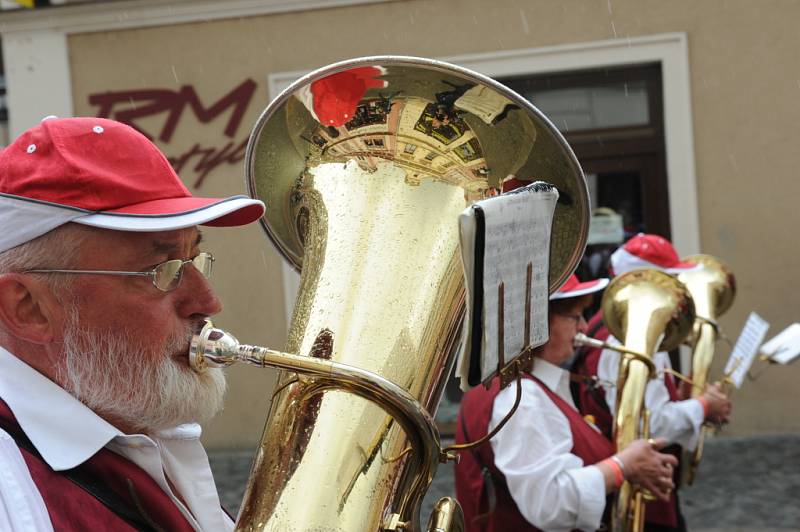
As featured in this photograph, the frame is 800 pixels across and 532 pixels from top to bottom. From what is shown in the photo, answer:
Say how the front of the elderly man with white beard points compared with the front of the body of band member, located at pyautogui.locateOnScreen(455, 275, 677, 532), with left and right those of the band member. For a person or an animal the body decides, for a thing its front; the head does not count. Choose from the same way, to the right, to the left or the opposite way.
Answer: the same way

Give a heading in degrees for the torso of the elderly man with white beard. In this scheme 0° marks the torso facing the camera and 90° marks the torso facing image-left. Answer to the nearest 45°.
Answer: approximately 270°

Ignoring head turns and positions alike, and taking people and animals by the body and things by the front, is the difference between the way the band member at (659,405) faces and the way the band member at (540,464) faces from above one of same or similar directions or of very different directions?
same or similar directions

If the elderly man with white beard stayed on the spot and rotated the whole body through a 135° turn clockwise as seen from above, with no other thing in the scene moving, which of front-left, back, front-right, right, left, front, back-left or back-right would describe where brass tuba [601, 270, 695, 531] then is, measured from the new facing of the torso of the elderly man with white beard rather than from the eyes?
back
